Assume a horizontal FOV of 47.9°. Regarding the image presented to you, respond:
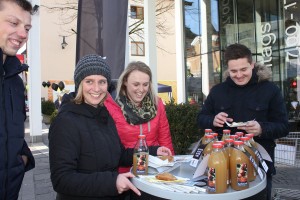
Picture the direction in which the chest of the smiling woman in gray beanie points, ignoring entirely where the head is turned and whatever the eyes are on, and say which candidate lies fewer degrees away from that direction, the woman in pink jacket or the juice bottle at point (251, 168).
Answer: the juice bottle

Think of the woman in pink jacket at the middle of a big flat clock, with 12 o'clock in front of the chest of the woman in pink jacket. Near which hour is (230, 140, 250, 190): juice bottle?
The juice bottle is roughly at 11 o'clock from the woman in pink jacket.

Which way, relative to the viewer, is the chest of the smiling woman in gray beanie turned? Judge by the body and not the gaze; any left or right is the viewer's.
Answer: facing the viewer and to the right of the viewer

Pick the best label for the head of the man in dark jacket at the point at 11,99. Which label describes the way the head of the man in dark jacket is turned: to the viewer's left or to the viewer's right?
to the viewer's right

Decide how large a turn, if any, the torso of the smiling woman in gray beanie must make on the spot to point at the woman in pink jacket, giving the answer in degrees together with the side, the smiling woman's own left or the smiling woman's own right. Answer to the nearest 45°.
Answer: approximately 90° to the smiling woman's own left

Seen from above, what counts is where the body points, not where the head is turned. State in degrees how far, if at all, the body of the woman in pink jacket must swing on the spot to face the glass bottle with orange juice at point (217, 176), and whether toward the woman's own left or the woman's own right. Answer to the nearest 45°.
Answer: approximately 45° to the woman's own left

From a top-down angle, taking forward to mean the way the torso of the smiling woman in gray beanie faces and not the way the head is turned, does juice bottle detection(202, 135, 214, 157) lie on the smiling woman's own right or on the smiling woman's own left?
on the smiling woman's own left

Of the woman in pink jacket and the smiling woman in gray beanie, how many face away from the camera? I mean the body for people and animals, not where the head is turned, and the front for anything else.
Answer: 0

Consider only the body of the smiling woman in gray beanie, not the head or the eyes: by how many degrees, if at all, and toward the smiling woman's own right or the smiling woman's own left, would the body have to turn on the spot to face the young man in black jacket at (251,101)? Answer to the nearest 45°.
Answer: approximately 45° to the smiling woman's own left

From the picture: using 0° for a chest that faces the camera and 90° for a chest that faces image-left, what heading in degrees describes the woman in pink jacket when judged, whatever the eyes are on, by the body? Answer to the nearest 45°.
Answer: approximately 0°
